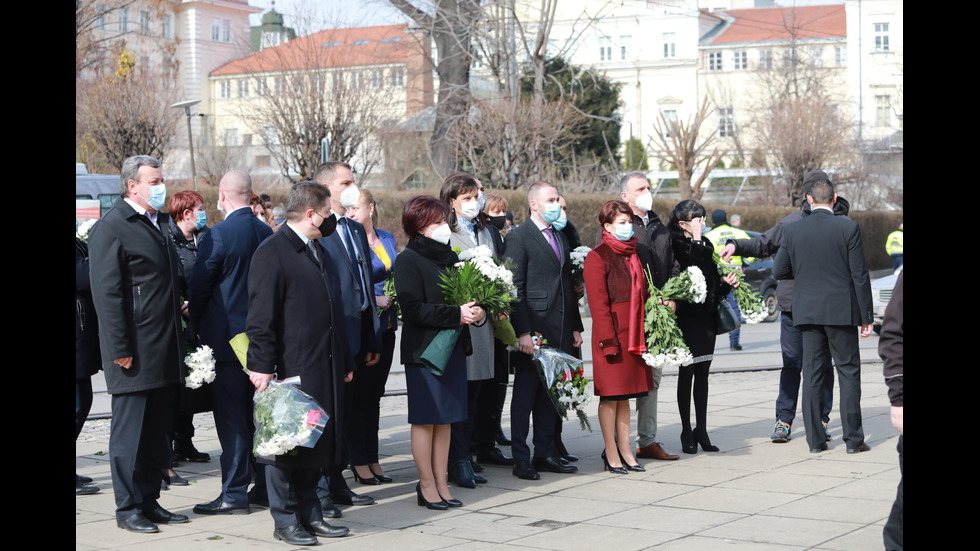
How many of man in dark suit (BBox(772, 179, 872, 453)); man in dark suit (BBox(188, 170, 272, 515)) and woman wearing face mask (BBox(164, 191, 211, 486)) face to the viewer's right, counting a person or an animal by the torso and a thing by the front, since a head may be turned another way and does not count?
1

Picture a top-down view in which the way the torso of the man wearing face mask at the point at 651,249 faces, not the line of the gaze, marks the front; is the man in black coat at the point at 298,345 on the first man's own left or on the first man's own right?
on the first man's own right

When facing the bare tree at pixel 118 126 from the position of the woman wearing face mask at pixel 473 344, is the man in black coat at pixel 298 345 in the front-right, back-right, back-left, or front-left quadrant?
back-left

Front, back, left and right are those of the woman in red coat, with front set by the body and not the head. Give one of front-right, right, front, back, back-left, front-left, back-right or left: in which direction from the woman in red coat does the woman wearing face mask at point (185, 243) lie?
back-right

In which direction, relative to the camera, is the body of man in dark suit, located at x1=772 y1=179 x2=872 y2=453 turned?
away from the camera

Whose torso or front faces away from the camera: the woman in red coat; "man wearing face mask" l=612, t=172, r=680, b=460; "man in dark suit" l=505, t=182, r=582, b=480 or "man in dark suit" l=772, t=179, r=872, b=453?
"man in dark suit" l=772, t=179, r=872, b=453

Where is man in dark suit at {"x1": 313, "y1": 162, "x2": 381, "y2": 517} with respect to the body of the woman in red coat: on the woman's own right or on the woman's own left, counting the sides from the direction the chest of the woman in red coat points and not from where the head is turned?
on the woman's own right

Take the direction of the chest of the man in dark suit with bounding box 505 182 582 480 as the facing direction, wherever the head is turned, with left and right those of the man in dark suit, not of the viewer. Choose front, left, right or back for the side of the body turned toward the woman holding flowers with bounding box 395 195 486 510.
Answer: right

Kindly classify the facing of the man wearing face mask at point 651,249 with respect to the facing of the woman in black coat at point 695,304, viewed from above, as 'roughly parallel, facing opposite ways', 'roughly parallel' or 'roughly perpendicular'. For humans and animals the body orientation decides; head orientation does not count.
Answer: roughly parallel

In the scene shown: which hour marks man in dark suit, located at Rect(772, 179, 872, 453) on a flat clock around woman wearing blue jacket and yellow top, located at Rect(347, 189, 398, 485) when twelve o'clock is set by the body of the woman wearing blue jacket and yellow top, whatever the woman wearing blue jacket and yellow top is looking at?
The man in dark suit is roughly at 10 o'clock from the woman wearing blue jacket and yellow top.

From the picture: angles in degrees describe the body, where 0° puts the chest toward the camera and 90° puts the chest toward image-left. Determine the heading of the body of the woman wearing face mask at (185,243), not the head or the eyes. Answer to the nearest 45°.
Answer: approximately 270°
